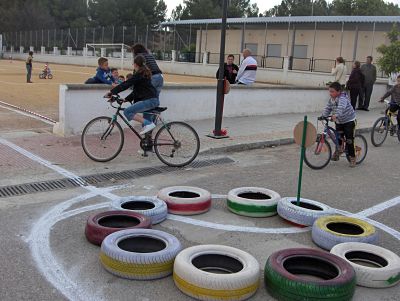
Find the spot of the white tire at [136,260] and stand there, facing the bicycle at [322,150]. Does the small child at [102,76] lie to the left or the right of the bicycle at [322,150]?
left

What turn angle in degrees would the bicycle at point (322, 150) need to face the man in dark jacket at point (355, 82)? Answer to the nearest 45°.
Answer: approximately 135° to its right

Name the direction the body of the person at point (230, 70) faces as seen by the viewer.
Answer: toward the camera

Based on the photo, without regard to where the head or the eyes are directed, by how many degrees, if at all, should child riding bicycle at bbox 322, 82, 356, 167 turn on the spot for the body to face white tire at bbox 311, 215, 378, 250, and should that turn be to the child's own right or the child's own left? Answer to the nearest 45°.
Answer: approximately 45° to the child's own left

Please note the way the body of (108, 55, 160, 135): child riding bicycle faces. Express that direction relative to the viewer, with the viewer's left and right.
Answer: facing to the left of the viewer

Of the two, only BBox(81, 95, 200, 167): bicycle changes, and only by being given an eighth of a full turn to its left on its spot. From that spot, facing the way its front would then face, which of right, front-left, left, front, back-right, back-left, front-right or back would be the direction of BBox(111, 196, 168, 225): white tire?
front-left

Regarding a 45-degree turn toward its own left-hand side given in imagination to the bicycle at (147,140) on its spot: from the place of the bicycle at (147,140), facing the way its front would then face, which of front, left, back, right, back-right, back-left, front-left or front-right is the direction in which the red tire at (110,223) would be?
front-left

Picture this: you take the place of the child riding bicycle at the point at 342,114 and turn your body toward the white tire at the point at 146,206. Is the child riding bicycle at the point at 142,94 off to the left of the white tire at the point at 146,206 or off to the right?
right

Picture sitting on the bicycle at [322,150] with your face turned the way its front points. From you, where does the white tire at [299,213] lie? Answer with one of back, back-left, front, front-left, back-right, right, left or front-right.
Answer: front-left

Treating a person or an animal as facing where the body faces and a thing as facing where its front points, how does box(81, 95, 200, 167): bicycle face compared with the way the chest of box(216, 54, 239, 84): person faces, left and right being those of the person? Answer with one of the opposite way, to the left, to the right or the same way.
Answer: to the right

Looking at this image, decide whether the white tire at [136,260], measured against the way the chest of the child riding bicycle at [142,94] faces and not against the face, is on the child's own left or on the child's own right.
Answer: on the child's own left

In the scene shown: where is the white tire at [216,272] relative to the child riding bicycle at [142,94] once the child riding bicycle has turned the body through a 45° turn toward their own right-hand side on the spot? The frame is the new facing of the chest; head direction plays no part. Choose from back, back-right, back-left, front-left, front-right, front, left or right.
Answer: back-left

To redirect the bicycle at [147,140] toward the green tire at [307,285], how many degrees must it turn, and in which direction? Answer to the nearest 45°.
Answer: approximately 90° to its left

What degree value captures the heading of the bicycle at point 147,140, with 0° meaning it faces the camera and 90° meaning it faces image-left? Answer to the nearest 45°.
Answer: approximately 90°

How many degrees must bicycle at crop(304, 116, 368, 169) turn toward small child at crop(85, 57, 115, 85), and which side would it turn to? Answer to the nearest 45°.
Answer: approximately 45° to its right
